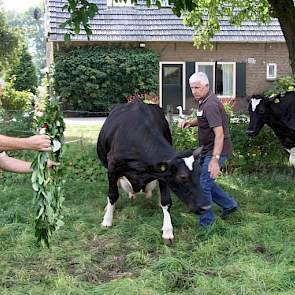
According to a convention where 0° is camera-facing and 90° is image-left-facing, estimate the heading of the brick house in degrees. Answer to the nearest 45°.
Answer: approximately 0°

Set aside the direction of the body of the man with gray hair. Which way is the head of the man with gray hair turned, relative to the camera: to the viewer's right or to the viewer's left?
to the viewer's left

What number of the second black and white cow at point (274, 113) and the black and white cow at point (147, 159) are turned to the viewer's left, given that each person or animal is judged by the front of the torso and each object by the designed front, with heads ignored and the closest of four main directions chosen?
1

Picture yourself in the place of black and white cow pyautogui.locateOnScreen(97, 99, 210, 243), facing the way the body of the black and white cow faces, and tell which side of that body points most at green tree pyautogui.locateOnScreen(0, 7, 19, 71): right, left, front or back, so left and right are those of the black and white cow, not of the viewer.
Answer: back

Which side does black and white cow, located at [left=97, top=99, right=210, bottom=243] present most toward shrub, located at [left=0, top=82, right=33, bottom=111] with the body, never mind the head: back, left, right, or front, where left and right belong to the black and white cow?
back

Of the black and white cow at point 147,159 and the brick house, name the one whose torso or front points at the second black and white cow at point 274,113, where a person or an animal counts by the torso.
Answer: the brick house

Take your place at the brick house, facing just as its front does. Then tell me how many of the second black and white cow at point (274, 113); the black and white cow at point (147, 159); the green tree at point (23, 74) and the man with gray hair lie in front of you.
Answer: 3

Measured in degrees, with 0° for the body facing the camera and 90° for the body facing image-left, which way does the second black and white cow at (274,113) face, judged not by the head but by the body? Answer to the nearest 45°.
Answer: approximately 90°

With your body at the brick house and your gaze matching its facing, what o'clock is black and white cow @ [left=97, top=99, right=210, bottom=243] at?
The black and white cow is roughly at 12 o'clock from the brick house.

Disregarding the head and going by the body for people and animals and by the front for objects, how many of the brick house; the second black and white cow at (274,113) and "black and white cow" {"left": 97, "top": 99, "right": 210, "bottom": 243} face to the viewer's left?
1

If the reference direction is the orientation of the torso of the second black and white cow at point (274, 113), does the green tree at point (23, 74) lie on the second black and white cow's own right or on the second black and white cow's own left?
on the second black and white cow's own right

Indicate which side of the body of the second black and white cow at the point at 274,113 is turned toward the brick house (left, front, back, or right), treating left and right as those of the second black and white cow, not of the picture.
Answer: right

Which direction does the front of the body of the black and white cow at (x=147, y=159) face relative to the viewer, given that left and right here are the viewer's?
facing the viewer

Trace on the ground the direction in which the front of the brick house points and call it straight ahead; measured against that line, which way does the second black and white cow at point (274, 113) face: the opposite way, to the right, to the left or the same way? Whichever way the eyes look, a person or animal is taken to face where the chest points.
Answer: to the right

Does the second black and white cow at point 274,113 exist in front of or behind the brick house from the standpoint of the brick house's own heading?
in front

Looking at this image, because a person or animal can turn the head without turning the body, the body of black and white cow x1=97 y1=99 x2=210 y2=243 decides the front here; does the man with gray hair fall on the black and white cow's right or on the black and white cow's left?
on the black and white cow's left

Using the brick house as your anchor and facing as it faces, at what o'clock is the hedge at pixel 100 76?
The hedge is roughly at 2 o'clock from the brick house.
